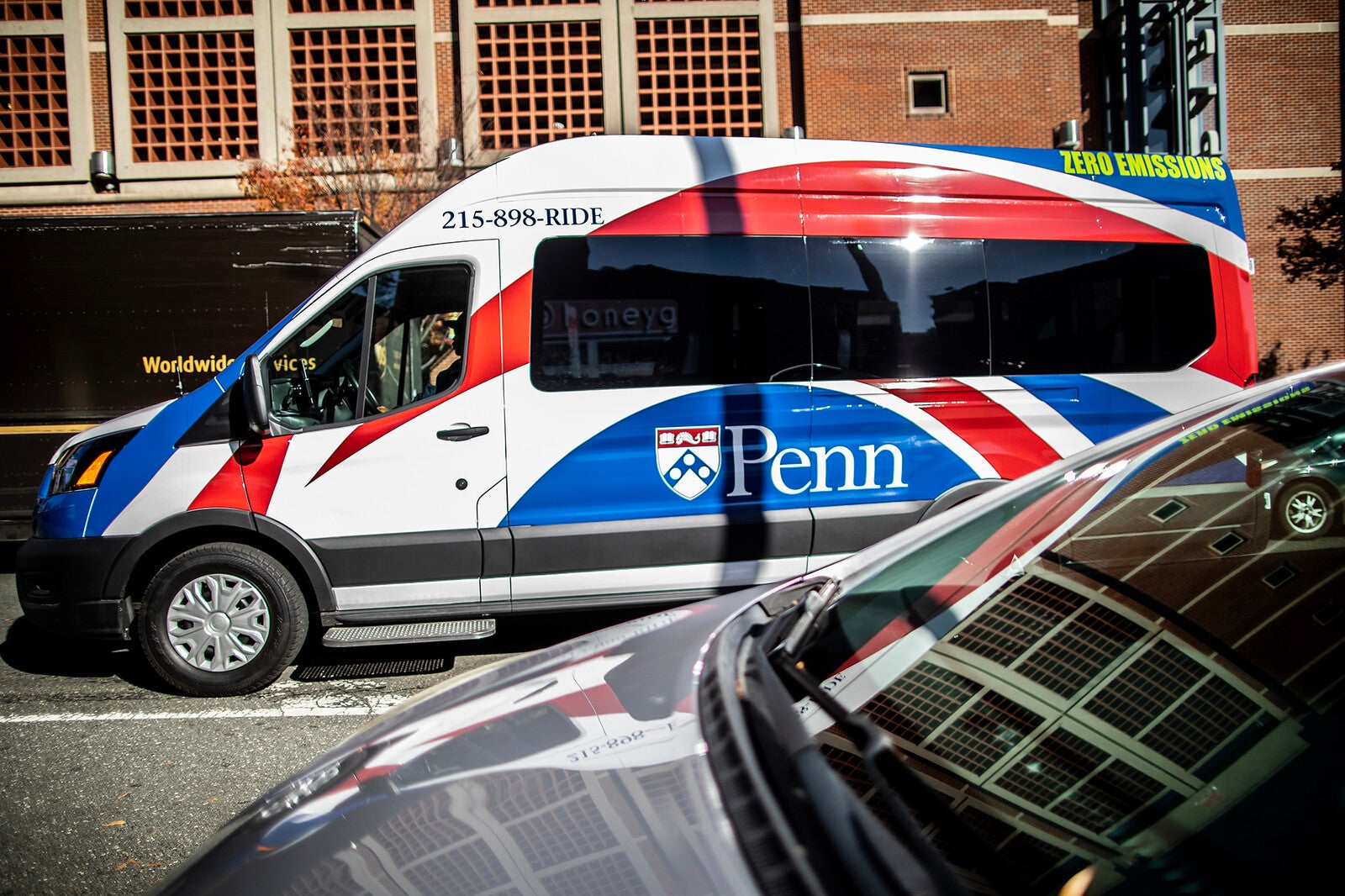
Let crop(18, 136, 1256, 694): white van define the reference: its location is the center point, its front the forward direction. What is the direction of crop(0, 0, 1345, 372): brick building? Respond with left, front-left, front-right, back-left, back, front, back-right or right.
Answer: right

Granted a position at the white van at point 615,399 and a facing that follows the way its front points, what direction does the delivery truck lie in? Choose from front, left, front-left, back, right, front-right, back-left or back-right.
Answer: front-right

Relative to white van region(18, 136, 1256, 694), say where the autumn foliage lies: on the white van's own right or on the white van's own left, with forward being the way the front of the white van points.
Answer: on the white van's own right

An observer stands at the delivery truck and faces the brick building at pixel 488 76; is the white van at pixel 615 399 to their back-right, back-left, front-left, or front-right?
back-right

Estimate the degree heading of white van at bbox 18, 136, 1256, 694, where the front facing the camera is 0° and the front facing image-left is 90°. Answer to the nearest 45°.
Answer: approximately 90°
